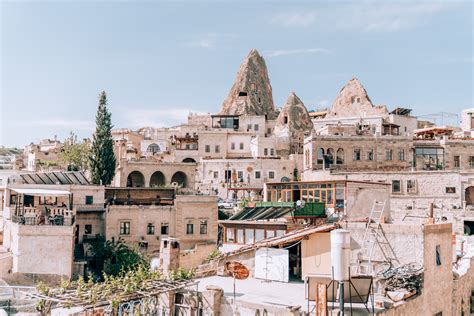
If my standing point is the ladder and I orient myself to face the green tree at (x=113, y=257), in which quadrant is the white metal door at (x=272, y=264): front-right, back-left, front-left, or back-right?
front-left

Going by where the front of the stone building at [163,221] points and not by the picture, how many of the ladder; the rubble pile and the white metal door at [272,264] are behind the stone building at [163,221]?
0

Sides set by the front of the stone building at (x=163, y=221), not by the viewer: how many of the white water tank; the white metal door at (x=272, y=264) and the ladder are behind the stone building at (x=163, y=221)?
0

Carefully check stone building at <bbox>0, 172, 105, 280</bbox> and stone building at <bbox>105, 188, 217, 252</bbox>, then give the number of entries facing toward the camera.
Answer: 2

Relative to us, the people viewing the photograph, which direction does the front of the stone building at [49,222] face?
facing the viewer

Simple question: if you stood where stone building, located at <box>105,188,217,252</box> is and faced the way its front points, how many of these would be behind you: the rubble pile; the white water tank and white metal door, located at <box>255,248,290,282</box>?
0

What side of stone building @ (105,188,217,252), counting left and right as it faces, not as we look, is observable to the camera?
front

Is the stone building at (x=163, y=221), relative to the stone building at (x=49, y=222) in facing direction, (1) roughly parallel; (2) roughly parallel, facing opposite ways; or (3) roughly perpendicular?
roughly parallel

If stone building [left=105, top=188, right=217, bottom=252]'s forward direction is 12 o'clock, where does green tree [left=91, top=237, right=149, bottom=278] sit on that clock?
The green tree is roughly at 2 o'clock from the stone building.

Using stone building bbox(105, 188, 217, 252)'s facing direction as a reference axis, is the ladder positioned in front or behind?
in front

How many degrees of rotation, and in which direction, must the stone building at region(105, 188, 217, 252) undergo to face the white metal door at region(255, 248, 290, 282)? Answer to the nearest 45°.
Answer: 0° — it already faces it

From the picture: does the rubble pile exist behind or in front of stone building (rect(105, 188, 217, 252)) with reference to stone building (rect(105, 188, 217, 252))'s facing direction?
in front
